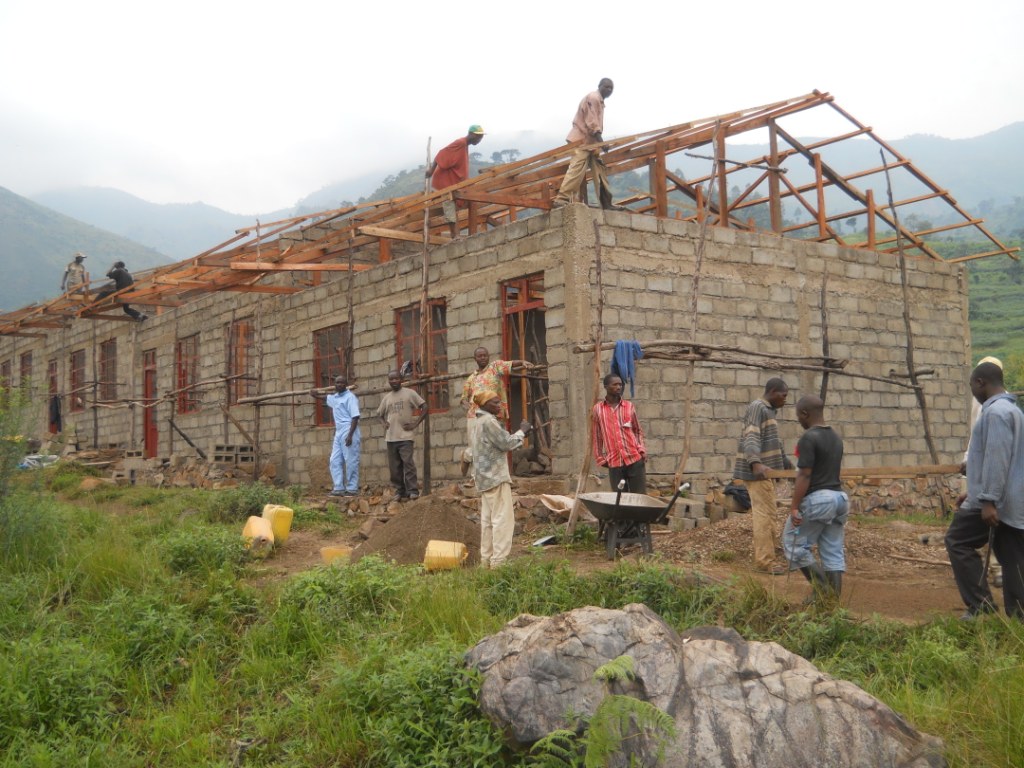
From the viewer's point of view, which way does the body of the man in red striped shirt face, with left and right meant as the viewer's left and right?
facing the viewer

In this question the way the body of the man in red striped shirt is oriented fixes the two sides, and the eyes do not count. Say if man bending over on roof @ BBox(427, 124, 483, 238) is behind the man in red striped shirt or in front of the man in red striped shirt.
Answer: behind

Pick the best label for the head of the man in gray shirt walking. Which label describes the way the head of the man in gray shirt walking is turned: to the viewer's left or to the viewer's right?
to the viewer's left

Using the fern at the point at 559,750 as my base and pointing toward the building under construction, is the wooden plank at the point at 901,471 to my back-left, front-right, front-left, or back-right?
front-right

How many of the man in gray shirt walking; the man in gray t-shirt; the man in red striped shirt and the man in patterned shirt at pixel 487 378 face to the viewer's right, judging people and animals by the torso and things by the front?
0

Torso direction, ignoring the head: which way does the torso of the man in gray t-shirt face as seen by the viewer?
toward the camera

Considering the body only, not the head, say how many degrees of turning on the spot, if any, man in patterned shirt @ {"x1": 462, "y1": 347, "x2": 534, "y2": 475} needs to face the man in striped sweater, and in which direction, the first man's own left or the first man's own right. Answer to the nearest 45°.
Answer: approximately 45° to the first man's own left

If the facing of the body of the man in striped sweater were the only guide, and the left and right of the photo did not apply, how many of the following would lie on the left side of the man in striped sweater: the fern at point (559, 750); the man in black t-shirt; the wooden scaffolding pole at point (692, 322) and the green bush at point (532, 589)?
1
